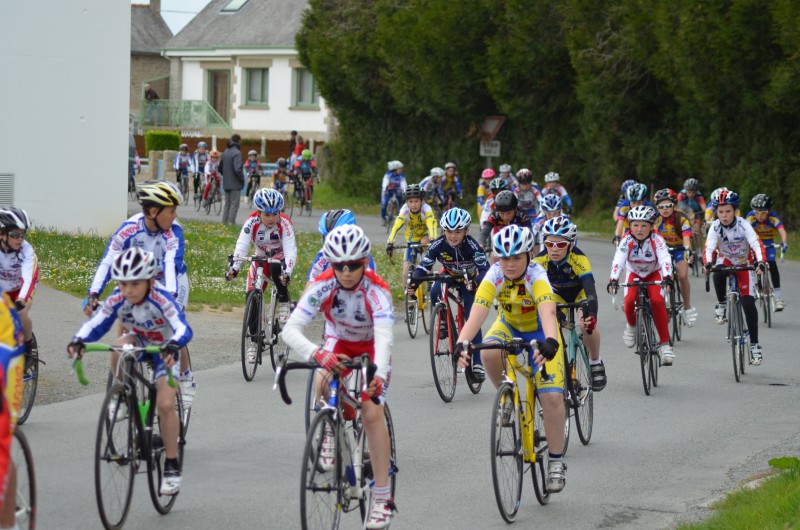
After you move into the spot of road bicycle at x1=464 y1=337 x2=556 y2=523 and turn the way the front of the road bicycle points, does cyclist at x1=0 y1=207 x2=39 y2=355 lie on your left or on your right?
on your right

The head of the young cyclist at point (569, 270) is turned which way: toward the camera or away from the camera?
toward the camera

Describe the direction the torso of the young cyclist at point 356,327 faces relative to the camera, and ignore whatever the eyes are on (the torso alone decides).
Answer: toward the camera

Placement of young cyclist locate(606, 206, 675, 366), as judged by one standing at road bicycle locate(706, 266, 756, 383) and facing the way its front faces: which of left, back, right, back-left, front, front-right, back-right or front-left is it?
front-right

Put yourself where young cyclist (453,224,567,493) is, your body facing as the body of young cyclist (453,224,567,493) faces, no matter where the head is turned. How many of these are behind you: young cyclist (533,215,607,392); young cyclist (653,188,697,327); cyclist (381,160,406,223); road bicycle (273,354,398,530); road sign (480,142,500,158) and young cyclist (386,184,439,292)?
5

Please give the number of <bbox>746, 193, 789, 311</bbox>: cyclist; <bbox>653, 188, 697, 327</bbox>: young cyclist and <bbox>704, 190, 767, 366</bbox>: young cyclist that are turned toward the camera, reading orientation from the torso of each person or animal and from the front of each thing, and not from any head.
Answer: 3

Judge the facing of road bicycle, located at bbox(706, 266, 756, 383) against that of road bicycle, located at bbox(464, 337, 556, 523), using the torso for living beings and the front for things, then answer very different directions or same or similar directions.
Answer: same or similar directions

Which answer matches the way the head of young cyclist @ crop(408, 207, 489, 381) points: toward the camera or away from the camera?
toward the camera

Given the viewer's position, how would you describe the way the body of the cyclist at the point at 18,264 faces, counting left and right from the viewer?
facing the viewer and to the left of the viewer

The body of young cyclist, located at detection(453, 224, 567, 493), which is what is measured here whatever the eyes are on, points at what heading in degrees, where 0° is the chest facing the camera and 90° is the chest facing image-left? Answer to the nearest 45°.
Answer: approximately 0°

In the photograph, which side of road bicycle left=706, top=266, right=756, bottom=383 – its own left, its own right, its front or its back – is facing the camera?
front

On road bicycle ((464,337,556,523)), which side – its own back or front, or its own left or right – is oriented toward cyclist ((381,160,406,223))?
back

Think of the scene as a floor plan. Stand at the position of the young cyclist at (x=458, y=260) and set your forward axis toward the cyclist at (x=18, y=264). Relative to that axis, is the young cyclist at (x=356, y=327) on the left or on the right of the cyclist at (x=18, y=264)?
left

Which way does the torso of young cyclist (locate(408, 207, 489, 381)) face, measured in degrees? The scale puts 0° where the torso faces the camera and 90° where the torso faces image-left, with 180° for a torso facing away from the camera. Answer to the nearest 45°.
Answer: approximately 45°

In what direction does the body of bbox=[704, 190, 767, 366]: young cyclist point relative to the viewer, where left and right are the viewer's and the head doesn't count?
facing the viewer

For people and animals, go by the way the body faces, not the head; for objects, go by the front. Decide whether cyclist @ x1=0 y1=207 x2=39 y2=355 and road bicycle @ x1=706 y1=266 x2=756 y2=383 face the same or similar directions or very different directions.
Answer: same or similar directions

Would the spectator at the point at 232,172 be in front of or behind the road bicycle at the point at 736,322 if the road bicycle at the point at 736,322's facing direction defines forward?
behind

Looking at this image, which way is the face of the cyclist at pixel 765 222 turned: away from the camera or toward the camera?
toward the camera
